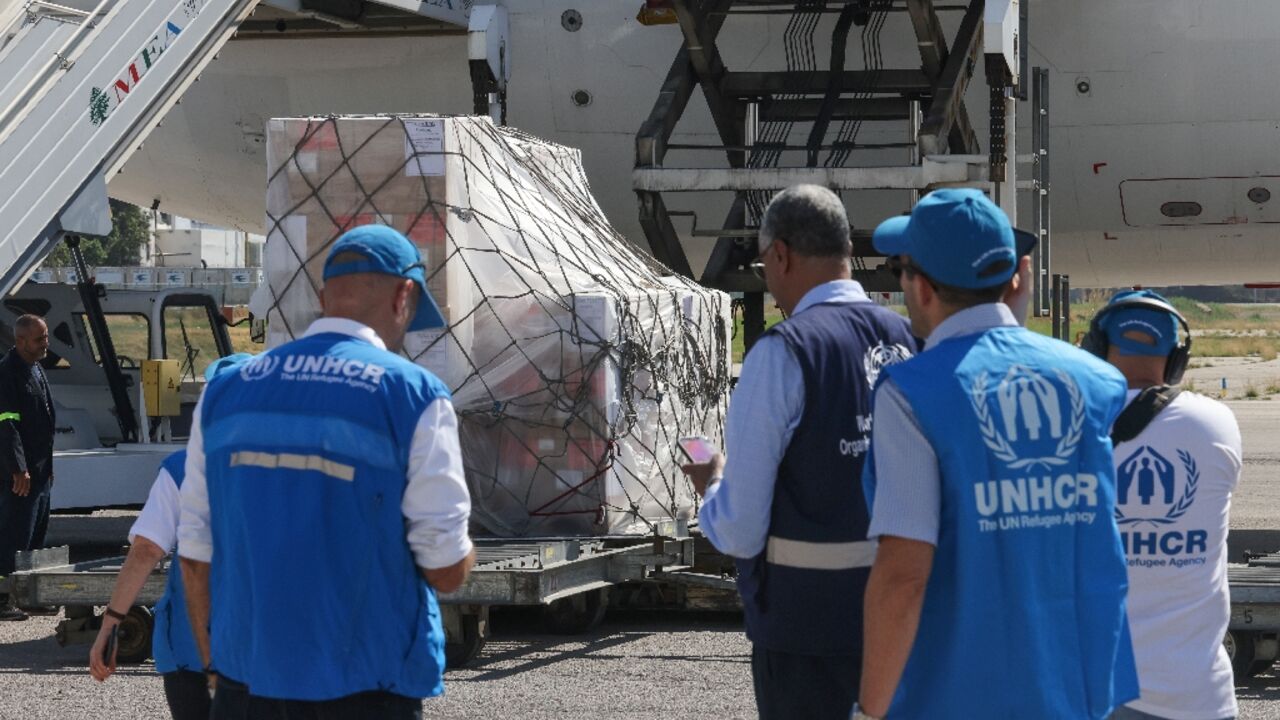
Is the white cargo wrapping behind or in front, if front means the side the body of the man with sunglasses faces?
in front

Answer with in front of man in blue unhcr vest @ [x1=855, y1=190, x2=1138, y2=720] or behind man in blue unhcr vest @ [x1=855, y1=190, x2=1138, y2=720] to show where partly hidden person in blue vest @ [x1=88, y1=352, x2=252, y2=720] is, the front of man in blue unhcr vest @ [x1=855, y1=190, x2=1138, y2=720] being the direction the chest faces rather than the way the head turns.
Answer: in front

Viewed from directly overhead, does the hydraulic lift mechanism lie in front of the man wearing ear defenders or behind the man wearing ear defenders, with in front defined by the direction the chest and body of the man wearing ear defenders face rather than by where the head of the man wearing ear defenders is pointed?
in front

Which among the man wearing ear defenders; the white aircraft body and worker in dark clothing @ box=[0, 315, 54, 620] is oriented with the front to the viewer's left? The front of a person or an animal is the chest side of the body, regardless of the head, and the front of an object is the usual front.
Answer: the white aircraft body

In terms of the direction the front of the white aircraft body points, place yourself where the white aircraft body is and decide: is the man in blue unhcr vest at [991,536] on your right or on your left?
on your left

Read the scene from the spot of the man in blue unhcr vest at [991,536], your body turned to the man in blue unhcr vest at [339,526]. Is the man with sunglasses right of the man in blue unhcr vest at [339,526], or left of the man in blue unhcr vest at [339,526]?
right

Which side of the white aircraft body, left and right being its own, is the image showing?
left

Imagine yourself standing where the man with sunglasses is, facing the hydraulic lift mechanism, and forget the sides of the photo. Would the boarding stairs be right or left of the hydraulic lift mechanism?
left

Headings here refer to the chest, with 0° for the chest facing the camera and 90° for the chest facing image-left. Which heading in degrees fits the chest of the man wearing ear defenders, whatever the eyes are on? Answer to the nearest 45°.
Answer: approximately 180°

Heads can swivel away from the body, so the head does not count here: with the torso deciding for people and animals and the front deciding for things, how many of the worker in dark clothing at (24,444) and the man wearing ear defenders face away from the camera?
1

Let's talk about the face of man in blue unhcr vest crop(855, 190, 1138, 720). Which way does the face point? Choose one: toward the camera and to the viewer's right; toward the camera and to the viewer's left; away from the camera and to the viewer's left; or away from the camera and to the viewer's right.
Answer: away from the camera and to the viewer's left

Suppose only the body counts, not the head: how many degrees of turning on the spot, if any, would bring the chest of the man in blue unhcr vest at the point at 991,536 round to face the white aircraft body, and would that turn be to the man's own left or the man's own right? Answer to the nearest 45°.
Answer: approximately 45° to the man's own right

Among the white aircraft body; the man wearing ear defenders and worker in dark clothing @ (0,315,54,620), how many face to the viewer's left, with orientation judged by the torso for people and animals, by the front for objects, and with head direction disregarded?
1

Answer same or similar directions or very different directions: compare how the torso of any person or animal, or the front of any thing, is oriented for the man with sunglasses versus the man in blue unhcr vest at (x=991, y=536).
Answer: same or similar directions

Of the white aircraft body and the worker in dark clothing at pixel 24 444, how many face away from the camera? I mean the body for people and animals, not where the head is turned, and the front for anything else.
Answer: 0

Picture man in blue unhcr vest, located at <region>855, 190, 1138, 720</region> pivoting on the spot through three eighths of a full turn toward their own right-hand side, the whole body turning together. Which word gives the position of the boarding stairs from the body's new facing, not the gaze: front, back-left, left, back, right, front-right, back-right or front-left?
back-left
